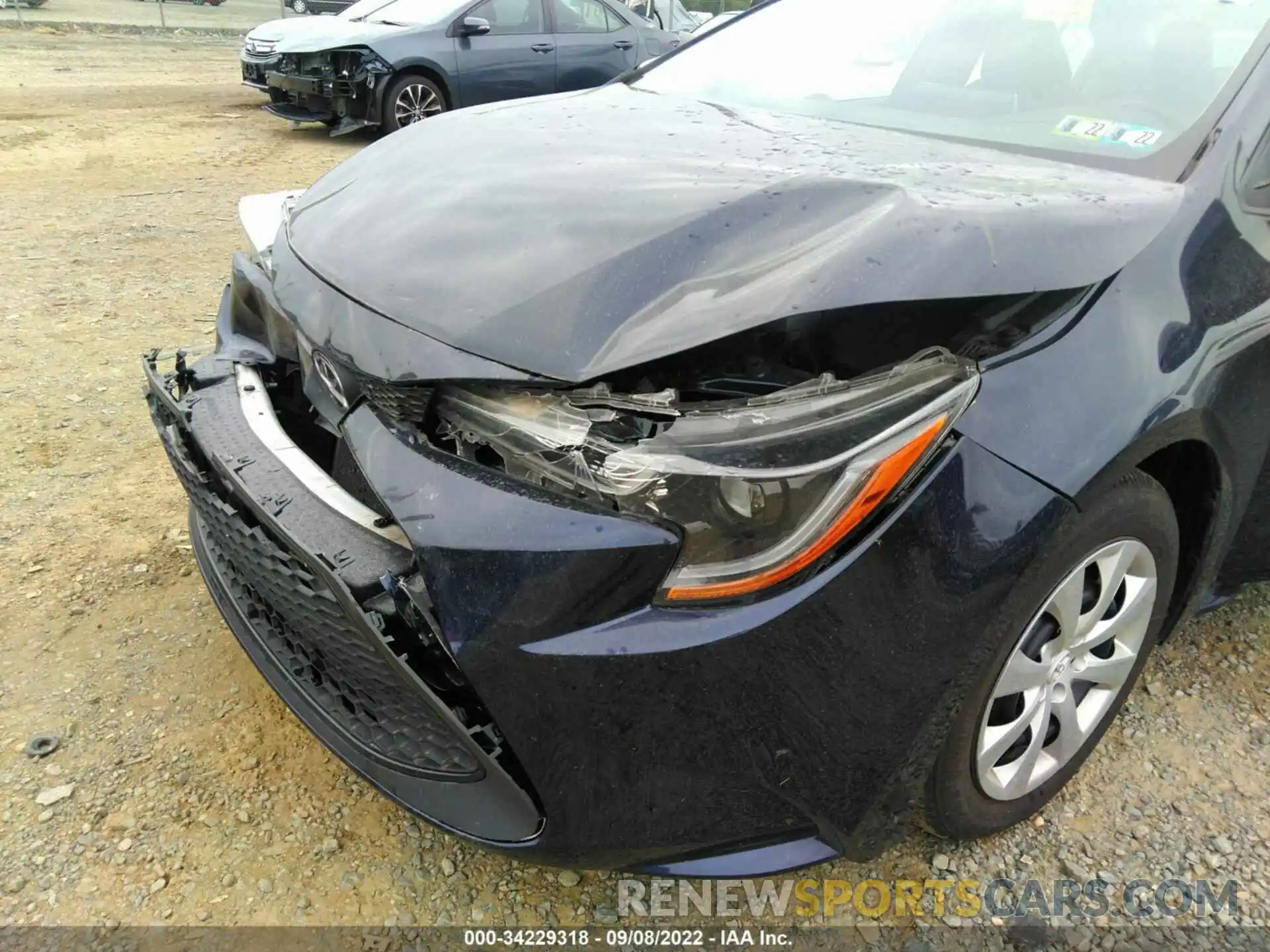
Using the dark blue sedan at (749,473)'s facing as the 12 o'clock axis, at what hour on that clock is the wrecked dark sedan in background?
The wrecked dark sedan in background is roughly at 4 o'clock from the dark blue sedan.

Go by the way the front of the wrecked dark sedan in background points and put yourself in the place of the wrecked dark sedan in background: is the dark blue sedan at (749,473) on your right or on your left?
on your left

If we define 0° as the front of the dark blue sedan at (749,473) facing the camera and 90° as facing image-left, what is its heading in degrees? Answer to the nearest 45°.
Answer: approximately 45°

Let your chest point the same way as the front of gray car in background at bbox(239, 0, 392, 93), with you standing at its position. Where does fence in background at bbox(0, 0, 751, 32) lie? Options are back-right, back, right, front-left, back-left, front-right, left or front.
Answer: back-right

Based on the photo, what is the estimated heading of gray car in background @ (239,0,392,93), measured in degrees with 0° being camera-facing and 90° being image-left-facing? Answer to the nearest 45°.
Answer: approximately 45°

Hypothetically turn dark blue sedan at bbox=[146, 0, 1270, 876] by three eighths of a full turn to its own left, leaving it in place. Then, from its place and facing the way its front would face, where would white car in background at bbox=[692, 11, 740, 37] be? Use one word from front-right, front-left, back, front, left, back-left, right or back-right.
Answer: left

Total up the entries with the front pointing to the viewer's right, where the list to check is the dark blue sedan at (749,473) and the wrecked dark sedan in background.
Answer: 0

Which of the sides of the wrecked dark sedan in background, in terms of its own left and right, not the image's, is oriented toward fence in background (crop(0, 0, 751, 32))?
right

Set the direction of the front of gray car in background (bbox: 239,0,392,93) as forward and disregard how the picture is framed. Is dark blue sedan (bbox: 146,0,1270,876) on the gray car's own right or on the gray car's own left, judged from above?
on the gray car's own left
